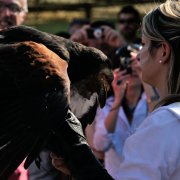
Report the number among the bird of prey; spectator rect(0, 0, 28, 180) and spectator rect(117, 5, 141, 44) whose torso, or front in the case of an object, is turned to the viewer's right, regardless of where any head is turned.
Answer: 1

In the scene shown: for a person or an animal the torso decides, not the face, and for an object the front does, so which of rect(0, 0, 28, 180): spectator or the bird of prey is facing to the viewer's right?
the bird of prey

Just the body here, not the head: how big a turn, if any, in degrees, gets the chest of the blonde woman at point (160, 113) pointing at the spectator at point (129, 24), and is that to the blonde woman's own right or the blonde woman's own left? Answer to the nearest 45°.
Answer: approximately 45° to the blonde woman's own right

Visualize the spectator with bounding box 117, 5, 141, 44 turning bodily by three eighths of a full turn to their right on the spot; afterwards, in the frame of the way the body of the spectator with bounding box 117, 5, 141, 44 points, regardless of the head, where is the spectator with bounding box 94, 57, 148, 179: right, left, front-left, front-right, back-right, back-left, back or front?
back

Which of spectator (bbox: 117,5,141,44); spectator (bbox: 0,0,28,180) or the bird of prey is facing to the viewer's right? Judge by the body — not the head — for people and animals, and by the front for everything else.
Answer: the bird of prey

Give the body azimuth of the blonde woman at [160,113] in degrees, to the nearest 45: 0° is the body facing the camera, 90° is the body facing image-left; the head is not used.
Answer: approximately 135°

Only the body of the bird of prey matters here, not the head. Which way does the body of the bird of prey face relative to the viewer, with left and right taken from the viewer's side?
facing to the right of the viewer

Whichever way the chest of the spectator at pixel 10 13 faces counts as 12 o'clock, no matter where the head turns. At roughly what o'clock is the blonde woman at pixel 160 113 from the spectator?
The blonde woman is roughly at 10 o'clock from the spectator.

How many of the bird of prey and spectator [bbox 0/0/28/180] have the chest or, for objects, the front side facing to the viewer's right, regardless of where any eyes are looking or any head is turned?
1

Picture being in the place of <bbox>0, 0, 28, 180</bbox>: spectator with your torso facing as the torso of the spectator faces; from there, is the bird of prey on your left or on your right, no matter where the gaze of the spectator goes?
on your left
